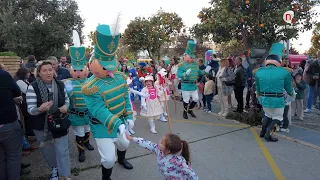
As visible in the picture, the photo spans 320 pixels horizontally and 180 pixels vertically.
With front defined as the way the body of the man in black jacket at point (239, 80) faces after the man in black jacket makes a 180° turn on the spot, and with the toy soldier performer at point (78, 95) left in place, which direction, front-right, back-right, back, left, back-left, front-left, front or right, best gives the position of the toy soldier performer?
back-right

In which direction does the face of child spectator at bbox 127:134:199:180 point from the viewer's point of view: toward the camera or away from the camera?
away from the camera

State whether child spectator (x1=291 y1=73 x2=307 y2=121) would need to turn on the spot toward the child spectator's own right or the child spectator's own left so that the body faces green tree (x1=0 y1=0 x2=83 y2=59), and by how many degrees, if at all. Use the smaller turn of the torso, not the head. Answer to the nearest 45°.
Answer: approximately 45° to the child spectator's own right

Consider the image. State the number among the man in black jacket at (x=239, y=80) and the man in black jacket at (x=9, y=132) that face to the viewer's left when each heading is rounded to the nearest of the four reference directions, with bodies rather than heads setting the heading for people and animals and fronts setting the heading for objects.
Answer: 1

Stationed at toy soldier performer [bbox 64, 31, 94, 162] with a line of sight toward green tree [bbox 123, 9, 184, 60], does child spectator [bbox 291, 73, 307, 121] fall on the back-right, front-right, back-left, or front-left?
front-right

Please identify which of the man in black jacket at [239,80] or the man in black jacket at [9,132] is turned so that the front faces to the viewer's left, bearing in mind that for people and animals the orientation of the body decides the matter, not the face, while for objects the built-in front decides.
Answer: the man in black jacket at [239,80]

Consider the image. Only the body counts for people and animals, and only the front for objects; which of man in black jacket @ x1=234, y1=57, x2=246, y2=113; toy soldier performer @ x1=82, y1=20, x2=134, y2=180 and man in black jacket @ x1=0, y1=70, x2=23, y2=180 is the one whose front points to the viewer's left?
man in black jacket @ x1=234, y1=57, x2=246, y2=113

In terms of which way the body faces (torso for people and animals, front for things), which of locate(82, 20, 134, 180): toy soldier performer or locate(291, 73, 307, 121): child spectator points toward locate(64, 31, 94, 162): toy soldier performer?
the child spectator

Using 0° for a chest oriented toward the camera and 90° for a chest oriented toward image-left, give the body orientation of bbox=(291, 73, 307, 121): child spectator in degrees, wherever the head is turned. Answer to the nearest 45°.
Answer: approximately 45°

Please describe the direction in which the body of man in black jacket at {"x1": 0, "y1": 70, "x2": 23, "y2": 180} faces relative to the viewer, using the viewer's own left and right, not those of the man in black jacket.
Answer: facing away from the viewer and to the right of the viewer

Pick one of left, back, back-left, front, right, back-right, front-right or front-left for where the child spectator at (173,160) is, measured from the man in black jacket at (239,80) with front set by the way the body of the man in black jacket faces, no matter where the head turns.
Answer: left

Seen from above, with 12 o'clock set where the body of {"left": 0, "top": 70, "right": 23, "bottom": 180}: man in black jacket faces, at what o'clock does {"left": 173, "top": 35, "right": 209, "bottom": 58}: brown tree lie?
The brown tree is roughly at 12 o'clock from the man in black jacket.

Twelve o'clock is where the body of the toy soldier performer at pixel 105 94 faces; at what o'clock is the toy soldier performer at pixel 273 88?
the toy soldier performer at pixel 273 88 is roughly at 10 o'clock from the toy soldier performer at pixel 105 94.

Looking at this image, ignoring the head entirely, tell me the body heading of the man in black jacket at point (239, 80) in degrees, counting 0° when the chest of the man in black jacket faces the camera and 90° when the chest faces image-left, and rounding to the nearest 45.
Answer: approximately 90°

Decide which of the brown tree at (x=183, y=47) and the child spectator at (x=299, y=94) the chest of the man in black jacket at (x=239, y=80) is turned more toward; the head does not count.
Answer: the brown tree

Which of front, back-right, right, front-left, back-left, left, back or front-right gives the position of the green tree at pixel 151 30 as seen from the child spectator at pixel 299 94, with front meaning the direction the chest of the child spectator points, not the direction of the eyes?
right
